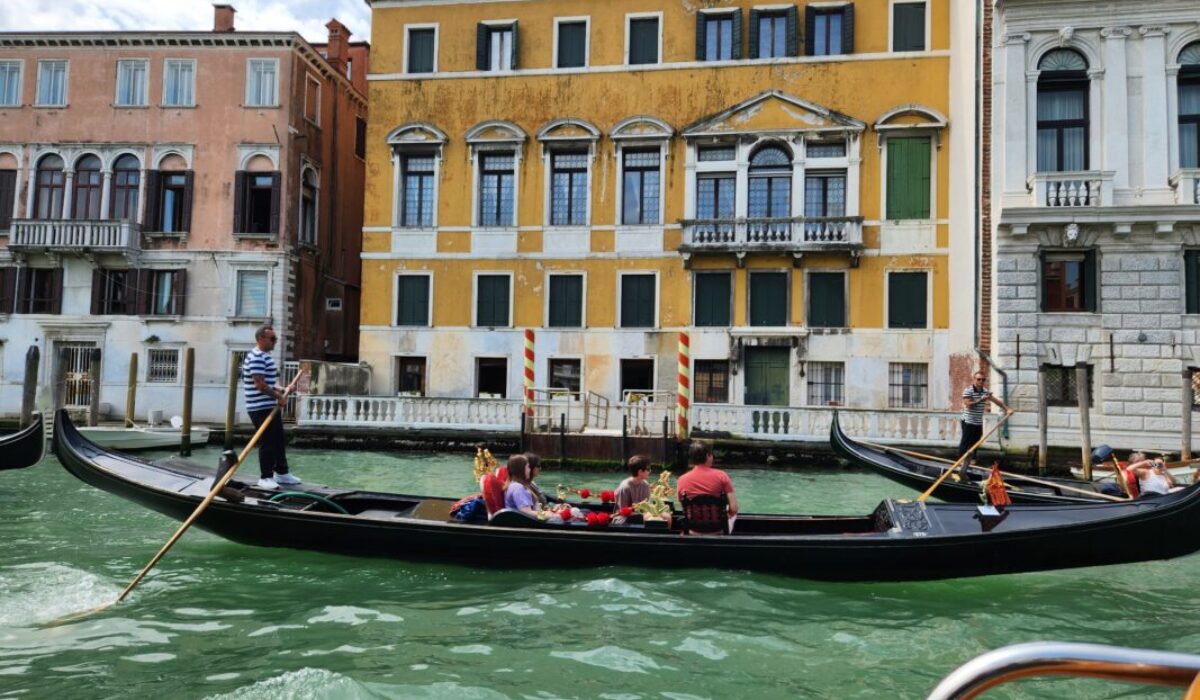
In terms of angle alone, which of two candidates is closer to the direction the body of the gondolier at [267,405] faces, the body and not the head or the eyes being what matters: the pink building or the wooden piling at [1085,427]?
the wooden piling

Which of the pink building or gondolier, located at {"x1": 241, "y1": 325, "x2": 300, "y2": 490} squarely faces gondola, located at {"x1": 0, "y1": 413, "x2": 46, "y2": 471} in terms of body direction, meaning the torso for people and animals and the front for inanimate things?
the pink building

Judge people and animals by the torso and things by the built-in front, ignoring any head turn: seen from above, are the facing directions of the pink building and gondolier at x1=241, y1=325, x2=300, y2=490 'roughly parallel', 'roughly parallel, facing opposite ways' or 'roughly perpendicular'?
roughly perpendicular

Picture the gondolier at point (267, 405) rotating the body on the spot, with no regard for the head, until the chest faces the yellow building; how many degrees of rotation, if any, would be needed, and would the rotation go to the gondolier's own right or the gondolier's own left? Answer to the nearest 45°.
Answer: approximately 45° to the gondolier's own left

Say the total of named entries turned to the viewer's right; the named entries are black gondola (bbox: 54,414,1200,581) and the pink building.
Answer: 1

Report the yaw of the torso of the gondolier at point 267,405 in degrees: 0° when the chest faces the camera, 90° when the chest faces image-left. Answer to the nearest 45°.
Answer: approximately 270°

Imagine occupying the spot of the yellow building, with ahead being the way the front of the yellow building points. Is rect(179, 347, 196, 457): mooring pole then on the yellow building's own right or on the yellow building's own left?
on the yellow building's own right

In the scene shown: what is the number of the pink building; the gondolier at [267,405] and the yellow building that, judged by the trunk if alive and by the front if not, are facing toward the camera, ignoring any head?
2

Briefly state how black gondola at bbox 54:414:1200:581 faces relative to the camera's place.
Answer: facing to the right of the viewer

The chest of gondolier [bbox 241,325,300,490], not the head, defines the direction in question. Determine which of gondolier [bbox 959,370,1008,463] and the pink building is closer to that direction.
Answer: the gondolier
